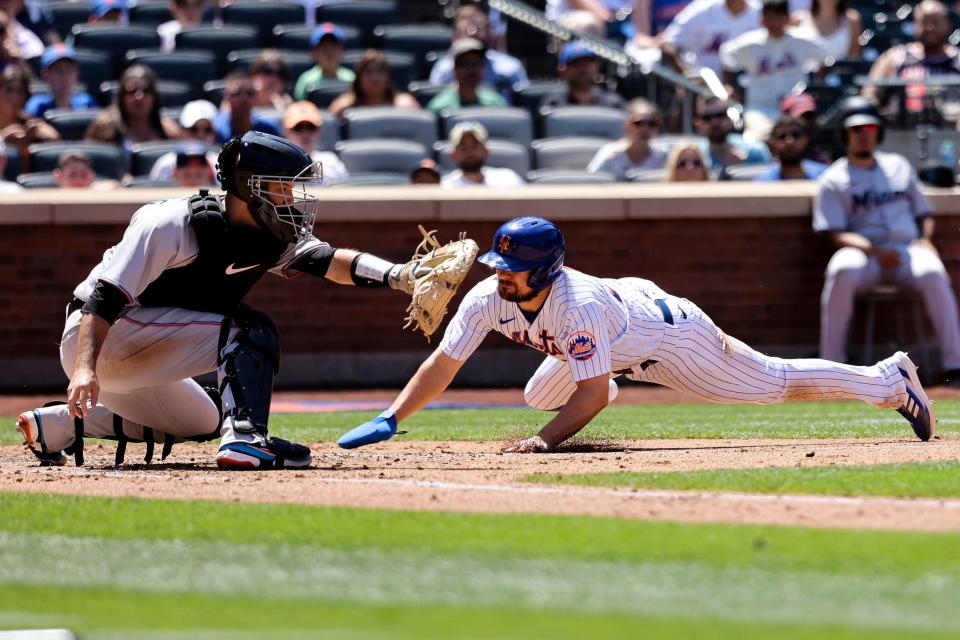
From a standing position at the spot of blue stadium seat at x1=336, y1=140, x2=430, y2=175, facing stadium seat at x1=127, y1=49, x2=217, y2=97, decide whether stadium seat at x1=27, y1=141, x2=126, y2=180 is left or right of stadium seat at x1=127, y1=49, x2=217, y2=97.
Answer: left

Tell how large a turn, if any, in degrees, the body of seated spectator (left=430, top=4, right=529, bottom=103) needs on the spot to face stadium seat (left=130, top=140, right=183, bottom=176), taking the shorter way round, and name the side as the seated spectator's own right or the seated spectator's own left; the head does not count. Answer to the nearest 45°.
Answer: approximately 45° to the seated spectator's own right

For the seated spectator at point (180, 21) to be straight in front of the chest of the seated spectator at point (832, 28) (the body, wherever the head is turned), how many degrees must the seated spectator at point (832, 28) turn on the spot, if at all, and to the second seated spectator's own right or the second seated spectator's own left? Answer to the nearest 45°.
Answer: approximately 90° to the second seated spectator's own right

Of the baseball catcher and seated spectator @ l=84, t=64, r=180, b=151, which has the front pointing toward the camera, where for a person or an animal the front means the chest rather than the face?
the seated spectator

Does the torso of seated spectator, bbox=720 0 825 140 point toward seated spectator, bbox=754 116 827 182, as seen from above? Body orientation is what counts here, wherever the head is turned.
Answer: yes

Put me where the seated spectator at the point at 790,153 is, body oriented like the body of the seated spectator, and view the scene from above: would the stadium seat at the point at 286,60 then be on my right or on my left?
on my right

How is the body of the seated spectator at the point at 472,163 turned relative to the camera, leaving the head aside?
toward the camera

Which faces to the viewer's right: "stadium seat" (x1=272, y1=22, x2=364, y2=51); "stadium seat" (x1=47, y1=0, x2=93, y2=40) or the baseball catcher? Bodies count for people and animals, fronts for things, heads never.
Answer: the baseball catcher

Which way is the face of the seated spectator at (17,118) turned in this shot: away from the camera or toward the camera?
toward the camera

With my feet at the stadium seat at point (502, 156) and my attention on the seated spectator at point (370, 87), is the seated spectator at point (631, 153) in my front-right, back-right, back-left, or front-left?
back-right

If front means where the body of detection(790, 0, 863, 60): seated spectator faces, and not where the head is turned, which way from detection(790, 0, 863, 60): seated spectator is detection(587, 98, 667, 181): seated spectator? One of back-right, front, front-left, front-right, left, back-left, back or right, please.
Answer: front-right

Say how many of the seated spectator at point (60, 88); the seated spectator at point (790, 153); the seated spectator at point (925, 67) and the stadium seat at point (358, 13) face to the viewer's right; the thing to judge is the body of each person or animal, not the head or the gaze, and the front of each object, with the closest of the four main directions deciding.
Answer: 0

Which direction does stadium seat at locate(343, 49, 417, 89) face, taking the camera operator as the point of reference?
facing the viewer

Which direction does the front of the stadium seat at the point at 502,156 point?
toward the camera

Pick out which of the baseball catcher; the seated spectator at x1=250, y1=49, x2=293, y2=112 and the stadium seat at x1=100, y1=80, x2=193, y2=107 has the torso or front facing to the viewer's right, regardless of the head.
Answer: the baseball catcher

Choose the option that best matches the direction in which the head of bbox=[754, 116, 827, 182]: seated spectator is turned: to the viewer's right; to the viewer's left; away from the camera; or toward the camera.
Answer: toward the camera

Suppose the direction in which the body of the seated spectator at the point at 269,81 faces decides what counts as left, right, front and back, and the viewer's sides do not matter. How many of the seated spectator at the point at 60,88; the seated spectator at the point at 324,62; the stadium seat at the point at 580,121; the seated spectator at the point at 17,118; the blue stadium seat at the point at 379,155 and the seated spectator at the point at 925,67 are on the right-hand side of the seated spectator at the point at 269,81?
2

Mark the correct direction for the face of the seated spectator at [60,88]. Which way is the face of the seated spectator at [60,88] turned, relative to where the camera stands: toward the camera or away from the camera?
toward the camera

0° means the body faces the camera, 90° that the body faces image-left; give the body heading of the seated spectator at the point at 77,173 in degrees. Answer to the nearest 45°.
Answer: approximately 0°
